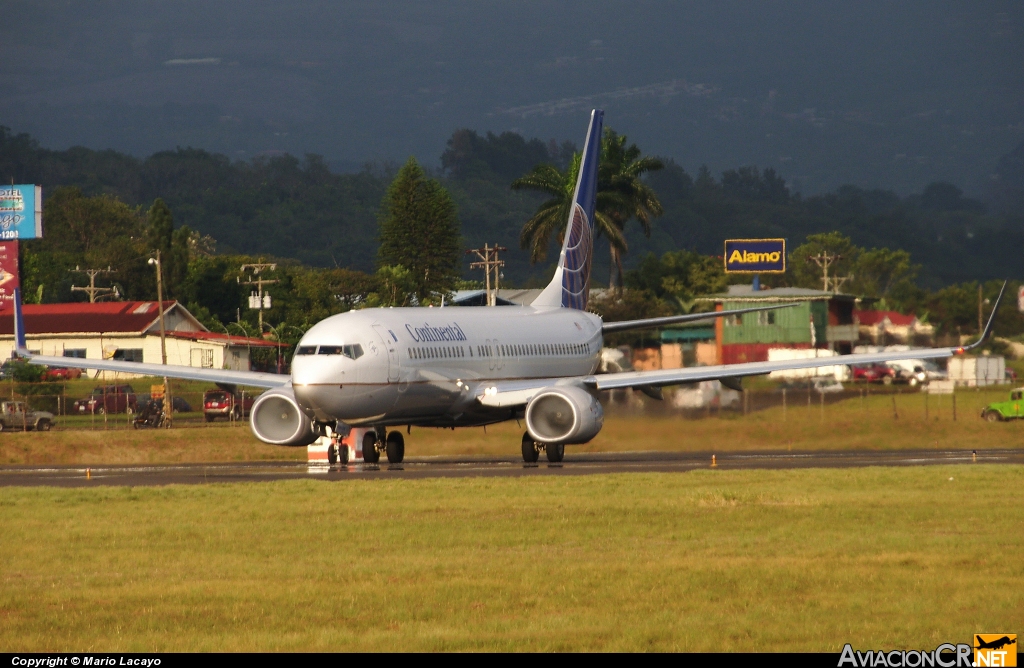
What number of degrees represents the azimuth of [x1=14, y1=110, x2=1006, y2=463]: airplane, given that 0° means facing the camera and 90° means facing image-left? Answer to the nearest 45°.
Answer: approximately 0°
